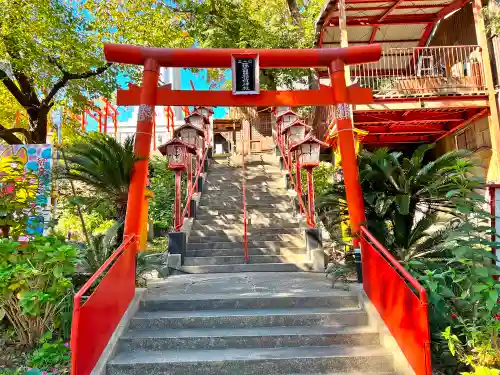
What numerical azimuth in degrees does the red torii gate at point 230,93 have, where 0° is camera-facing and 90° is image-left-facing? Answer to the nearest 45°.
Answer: approximately 0°

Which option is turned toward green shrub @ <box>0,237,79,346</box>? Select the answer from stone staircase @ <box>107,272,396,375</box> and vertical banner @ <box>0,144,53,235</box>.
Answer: the vertical banner

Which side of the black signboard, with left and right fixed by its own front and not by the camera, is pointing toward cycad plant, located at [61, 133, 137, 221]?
right

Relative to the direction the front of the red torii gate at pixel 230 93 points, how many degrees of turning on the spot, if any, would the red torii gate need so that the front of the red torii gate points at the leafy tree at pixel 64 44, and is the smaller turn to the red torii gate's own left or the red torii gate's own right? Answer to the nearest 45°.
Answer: approximately 135° to the red torii gate's own right

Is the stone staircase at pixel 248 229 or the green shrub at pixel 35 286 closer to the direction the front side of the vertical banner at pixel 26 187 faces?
the green shrub

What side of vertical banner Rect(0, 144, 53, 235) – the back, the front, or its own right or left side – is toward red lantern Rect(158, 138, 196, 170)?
left

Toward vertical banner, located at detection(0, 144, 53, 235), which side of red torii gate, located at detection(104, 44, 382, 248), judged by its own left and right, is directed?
right

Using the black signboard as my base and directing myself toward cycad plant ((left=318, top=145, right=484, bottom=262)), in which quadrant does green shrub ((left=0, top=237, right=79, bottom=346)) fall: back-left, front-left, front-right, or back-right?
back-right

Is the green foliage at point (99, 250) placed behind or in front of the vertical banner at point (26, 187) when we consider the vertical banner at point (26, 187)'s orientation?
in front
